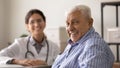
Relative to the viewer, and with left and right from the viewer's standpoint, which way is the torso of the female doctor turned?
facing the viewer

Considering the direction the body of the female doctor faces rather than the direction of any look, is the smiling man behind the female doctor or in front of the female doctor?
in front

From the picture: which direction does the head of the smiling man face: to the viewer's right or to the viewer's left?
to the viewer's left

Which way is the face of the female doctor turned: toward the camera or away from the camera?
toward the camera
